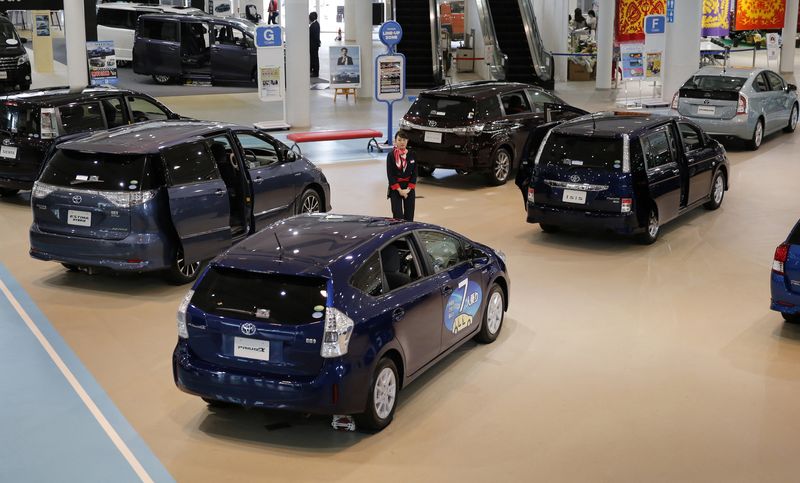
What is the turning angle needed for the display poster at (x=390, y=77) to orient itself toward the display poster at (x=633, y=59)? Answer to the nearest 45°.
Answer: approximately 135° to its left

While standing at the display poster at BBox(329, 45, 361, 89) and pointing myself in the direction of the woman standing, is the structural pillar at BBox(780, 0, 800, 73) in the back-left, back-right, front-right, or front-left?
back-left

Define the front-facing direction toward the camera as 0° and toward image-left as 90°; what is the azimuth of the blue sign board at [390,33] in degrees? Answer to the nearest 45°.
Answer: approximately 0°

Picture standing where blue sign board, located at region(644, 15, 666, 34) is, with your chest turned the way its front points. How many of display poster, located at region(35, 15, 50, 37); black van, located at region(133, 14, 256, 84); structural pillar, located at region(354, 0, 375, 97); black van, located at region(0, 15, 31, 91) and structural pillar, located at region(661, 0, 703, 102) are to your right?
4

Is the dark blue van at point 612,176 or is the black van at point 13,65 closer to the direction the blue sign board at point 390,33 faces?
the dark blue van

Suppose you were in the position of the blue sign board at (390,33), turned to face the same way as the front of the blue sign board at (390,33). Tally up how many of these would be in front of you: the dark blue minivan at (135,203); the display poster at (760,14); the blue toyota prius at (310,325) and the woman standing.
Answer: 3

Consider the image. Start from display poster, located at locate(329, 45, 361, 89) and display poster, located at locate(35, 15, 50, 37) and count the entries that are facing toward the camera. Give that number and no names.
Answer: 2

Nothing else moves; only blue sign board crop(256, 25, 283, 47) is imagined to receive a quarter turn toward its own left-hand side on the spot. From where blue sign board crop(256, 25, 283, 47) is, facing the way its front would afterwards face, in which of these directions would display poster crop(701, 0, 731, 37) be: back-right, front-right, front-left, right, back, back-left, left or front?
front-left

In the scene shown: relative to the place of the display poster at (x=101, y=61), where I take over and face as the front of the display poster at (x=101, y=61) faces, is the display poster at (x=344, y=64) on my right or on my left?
on my left

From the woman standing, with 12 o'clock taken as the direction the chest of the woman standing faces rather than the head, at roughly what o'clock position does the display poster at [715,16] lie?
The display poster is roughly at 7 o'clock from the woman standing.
